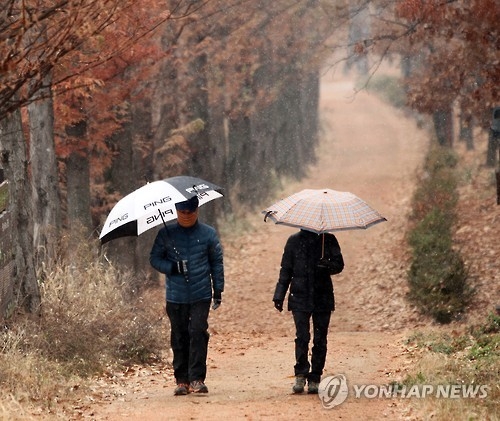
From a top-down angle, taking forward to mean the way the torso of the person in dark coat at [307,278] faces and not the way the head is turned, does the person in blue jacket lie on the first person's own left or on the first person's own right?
on the first person's own right

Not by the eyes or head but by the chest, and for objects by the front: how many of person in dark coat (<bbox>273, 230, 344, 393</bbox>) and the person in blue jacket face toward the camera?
2

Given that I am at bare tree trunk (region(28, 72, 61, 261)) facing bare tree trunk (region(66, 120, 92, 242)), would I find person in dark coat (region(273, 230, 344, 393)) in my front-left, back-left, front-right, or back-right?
back-right

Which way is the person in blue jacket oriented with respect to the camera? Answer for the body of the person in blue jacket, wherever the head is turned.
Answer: toward the camera

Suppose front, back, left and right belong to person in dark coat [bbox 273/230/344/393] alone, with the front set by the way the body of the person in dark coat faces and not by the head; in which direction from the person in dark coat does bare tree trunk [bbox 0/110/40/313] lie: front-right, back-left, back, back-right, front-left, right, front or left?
back-right

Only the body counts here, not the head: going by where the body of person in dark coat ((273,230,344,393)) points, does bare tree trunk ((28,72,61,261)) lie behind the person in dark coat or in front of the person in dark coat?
behind

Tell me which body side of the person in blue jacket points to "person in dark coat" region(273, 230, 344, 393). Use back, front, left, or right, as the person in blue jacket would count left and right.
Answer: left

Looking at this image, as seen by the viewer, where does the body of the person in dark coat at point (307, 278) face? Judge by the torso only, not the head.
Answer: toward the camera

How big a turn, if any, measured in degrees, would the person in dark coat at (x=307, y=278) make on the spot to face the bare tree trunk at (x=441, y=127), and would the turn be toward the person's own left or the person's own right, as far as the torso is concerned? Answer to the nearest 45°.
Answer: approximately 180°
